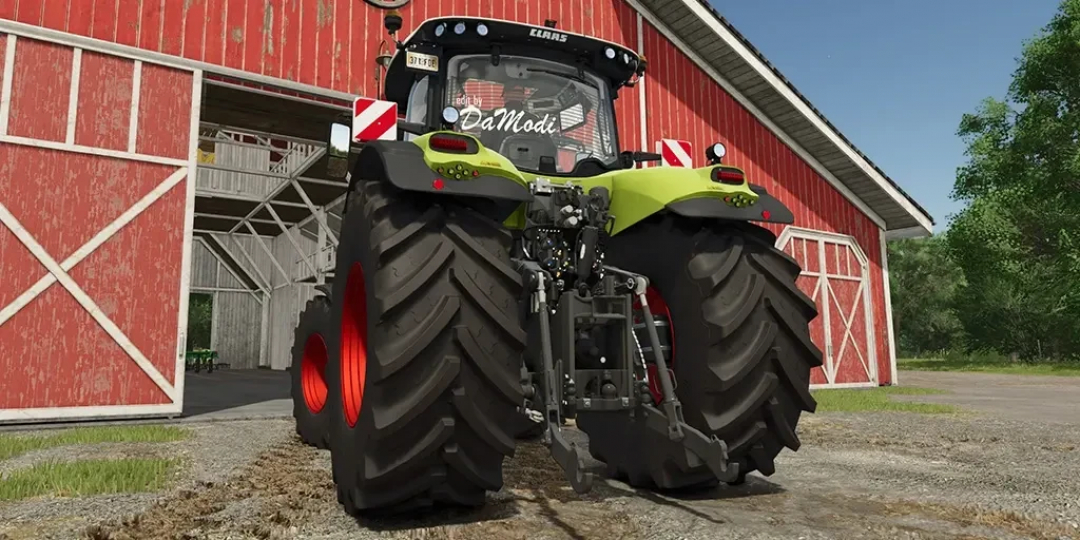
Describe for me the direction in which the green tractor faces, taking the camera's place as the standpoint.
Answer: facing away from the viewer and to the left of the viewer
